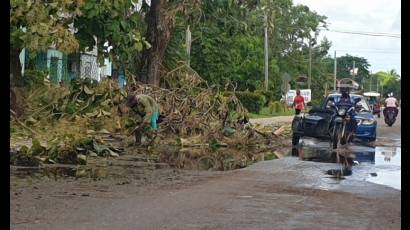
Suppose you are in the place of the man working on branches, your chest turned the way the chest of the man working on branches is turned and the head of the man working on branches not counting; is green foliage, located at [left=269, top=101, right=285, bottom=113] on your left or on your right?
on your right

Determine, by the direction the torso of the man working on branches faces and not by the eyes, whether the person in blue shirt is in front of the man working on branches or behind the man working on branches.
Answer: behind

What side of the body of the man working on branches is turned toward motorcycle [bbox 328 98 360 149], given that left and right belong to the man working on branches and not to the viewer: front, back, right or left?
back

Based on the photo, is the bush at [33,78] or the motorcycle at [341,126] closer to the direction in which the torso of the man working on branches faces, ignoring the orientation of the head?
the bush

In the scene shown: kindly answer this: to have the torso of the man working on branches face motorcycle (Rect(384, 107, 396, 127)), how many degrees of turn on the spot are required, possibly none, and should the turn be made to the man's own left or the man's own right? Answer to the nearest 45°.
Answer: approximately 135° to the man's own right

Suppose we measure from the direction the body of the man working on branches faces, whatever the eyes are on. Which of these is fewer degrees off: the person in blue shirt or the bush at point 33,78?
the bush

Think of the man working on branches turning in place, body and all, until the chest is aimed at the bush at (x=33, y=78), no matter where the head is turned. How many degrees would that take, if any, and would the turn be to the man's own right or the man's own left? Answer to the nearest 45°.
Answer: approximately 45° to the man's own right

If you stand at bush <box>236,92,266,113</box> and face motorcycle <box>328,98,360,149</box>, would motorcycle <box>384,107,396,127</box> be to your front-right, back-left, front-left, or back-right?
front-left

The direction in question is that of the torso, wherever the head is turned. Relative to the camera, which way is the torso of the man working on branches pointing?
to the viewer's left

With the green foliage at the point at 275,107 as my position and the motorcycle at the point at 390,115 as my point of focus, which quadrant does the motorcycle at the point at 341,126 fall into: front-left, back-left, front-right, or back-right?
front-right

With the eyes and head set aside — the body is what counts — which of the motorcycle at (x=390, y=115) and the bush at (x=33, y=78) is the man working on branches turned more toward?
the bush
